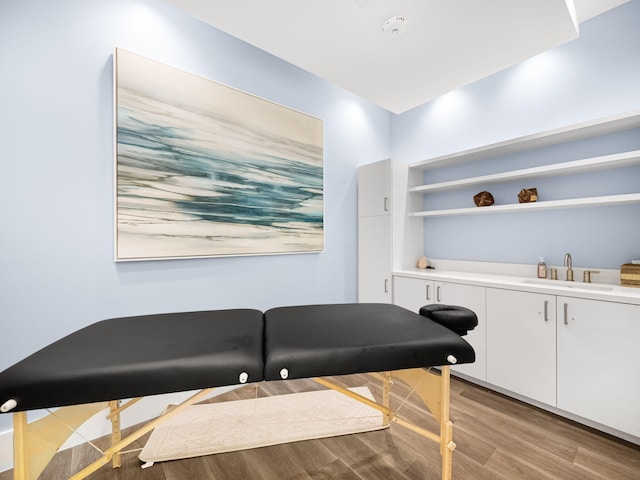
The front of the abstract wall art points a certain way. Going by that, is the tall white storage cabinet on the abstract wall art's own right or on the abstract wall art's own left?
on the abstract wall art's own left

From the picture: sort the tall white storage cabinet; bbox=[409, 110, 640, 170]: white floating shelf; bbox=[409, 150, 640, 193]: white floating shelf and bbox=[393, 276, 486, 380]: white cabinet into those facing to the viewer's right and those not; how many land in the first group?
0

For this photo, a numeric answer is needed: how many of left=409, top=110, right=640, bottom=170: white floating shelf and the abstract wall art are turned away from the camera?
0

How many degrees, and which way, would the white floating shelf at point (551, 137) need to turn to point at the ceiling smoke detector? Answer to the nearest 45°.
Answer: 0° — it already faces it

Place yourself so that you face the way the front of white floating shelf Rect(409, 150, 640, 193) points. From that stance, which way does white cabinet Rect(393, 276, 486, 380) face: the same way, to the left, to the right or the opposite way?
the same way

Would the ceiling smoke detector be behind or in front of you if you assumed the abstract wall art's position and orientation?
in front

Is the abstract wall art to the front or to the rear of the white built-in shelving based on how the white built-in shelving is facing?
to the front

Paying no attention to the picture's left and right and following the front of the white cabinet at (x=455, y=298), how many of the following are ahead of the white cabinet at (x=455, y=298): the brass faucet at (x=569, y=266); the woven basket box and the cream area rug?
1

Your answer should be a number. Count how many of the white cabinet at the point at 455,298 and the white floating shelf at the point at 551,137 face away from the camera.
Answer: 0

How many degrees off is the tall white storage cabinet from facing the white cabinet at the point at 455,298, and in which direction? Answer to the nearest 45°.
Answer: approximately 90° to its left

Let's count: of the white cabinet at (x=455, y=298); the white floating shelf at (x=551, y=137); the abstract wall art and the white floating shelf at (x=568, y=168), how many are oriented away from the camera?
0

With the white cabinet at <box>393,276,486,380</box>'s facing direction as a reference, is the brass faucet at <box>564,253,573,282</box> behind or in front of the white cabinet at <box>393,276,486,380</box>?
behind

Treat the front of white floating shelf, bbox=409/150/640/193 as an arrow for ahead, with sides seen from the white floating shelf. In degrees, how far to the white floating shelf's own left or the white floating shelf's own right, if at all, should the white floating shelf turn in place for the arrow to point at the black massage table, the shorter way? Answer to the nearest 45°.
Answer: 0° — it already faces it

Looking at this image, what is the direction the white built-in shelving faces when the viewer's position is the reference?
facing the viewer and to the left of the viewer

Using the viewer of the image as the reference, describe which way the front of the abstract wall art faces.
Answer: facing the viewer and to the right of the viewer

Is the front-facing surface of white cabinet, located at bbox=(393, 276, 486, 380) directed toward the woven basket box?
no

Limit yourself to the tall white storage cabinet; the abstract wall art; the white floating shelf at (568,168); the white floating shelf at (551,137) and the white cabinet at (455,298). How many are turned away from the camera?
0

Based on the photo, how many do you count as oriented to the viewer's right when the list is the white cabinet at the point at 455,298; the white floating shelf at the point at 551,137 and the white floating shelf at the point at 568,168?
0
